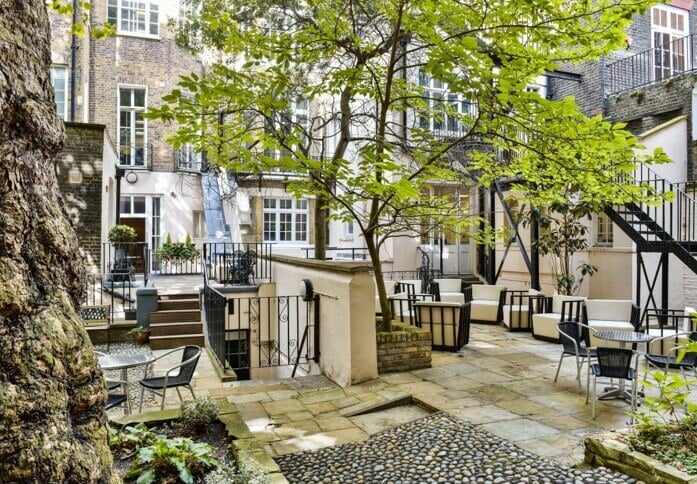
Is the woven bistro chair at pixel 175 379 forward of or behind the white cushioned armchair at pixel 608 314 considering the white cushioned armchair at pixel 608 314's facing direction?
forward

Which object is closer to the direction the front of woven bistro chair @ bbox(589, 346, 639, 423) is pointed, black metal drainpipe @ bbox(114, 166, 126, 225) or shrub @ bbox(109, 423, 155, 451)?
the black metal drainpipe

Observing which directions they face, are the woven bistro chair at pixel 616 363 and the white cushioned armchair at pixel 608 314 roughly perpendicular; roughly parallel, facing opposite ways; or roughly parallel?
roughly parallel, facing opposite ways

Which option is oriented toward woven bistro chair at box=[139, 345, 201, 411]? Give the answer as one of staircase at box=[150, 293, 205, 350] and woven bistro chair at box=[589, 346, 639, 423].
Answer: the staircase

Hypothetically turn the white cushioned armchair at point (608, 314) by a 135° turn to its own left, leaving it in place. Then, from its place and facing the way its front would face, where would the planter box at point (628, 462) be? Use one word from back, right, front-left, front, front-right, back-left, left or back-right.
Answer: back-right

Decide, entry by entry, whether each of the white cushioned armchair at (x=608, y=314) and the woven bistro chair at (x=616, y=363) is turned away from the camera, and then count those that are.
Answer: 1

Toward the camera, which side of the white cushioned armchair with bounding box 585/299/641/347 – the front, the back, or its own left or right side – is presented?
front

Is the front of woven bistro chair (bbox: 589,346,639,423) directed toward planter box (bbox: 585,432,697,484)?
no

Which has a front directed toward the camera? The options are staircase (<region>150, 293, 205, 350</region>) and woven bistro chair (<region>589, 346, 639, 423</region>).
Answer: the staircase

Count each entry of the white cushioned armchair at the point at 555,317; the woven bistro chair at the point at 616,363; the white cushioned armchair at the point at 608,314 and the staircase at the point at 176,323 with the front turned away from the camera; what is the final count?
1

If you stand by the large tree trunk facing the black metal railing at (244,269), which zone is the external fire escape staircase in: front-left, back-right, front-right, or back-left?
front-right

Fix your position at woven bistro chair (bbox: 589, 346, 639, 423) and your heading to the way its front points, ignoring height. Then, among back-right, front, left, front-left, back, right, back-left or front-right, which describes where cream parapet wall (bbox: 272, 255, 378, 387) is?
left

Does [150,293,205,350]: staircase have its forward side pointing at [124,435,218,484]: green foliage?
yes

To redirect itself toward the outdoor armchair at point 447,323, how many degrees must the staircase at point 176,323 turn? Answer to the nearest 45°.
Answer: approximately 45° to its left

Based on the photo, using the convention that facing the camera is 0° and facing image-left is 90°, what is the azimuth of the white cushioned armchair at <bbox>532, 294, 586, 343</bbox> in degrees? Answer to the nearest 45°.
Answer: approximately 45°

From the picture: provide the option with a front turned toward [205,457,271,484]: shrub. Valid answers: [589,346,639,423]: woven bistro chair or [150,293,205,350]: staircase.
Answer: the staircase

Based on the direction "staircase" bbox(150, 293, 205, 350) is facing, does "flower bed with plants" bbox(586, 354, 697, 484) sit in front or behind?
in front

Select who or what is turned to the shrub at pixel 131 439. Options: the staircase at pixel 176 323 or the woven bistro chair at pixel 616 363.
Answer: the staircase

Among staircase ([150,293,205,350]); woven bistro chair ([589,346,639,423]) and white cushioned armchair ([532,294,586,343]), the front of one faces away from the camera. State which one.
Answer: the woven bistro chair

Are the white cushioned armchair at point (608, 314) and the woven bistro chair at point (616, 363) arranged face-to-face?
yes

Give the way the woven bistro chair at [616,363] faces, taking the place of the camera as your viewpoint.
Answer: facing away from the viewer
